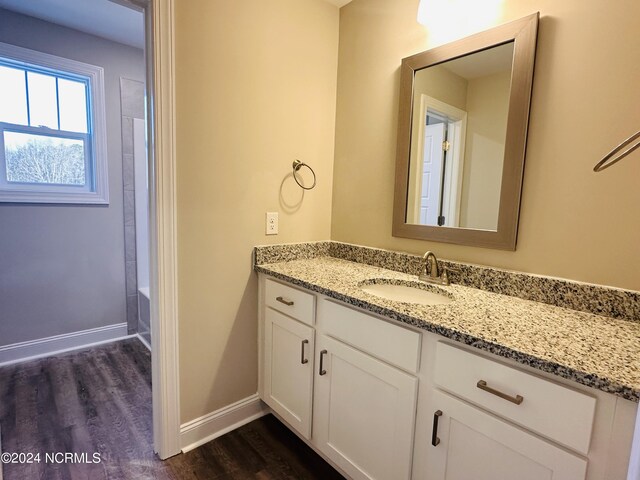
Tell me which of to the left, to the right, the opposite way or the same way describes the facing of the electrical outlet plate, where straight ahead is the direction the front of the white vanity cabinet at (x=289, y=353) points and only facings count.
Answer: to the left

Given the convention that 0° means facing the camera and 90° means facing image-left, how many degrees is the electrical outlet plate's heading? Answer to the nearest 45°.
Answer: approximately 315°

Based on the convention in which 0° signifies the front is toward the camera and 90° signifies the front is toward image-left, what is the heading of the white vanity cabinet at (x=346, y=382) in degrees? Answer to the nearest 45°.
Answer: approximately 45°

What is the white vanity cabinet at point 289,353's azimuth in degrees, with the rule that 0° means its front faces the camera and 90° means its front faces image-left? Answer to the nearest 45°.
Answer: approximately 45°

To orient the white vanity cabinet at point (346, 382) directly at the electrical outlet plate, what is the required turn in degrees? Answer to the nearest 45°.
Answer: approximately 90° to its right

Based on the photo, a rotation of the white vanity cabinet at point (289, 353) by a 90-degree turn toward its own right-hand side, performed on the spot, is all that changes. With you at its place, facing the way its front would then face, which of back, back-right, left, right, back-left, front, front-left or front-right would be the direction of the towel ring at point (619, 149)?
back

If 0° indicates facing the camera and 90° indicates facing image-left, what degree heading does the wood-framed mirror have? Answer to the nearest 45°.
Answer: approximately 45°
